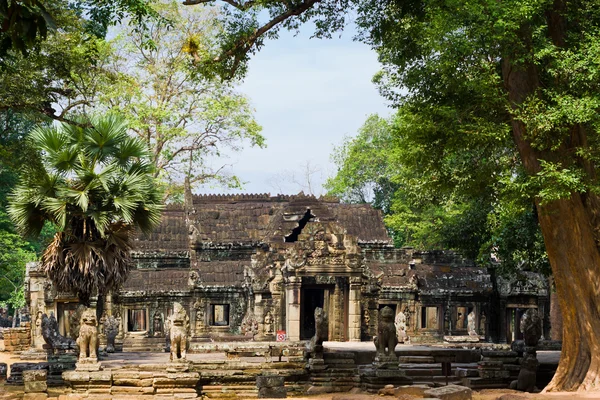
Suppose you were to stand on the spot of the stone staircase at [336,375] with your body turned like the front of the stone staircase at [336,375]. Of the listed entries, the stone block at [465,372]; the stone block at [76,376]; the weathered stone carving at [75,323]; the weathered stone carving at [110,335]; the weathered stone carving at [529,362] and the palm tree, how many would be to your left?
2

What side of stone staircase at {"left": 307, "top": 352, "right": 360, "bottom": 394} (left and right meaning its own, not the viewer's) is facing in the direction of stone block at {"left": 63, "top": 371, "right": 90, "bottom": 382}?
right

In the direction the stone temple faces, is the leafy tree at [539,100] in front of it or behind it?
in front

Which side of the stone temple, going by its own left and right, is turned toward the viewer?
front

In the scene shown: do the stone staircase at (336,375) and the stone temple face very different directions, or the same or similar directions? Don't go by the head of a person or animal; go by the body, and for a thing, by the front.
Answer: same or similar directions

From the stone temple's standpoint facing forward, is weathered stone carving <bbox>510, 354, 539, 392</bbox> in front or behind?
in front

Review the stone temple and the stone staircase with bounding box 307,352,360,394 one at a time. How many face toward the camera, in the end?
2

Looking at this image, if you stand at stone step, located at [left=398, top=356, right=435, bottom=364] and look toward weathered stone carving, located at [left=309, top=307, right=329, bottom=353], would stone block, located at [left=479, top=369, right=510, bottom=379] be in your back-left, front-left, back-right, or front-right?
back-left

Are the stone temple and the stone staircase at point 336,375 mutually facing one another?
no

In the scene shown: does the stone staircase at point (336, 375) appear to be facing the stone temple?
no

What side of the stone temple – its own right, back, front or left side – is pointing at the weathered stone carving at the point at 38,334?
right

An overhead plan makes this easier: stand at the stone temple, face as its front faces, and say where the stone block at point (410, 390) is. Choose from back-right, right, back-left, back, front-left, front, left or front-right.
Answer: front

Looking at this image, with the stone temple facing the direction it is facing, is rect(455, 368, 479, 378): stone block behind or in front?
in front

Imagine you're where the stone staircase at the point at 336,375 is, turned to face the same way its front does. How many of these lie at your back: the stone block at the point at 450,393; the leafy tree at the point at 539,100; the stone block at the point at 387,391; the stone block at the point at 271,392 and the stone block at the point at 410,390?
0

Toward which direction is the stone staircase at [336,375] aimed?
toward the camera
